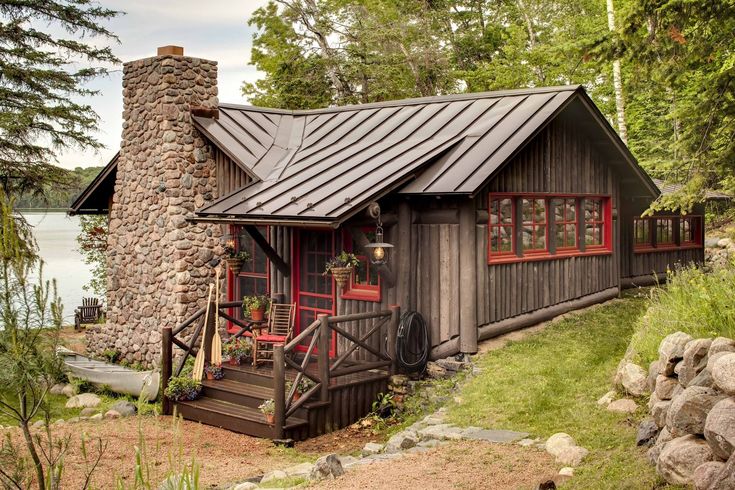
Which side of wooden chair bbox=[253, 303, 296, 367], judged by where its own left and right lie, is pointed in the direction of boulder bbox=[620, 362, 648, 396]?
left

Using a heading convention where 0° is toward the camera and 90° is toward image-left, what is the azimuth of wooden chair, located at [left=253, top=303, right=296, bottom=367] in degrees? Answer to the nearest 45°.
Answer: approximately 45°
